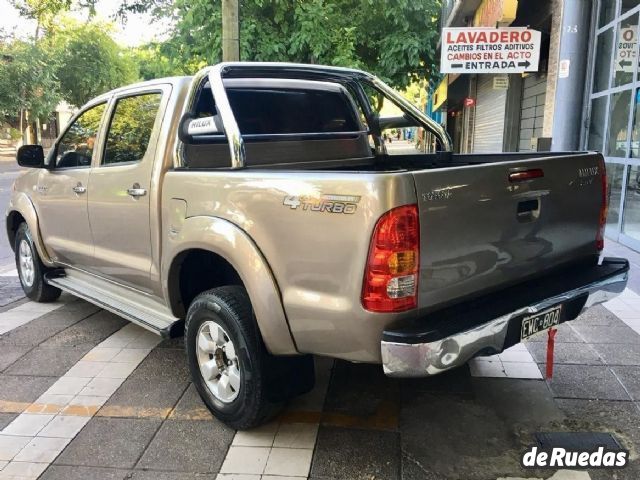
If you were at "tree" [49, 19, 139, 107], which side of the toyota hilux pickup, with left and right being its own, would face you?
front

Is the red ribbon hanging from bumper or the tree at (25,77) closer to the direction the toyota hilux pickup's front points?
the tree

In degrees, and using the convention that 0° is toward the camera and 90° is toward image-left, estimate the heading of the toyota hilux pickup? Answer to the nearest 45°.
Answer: approximately 135°

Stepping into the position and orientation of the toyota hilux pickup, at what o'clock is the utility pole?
The utility pole is roughly at 1 o'clock from the toyota hilux pickup.

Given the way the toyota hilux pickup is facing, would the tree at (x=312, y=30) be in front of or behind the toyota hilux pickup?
in front

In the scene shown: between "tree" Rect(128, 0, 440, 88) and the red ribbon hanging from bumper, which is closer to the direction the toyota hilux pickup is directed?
the tree

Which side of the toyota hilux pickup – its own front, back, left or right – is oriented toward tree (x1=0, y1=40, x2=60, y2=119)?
front
